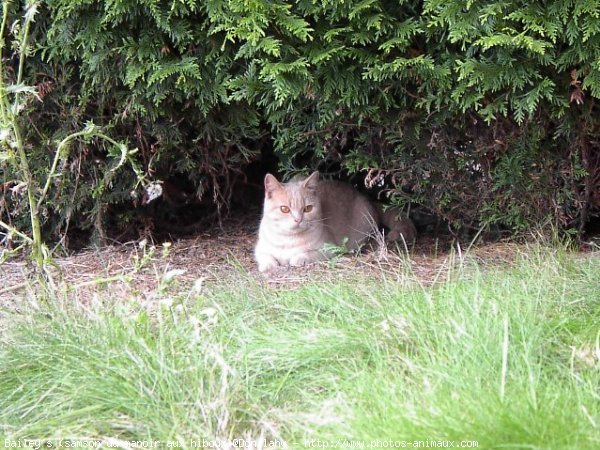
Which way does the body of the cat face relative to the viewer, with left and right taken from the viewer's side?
facing the viewer and to the left of the viewer
